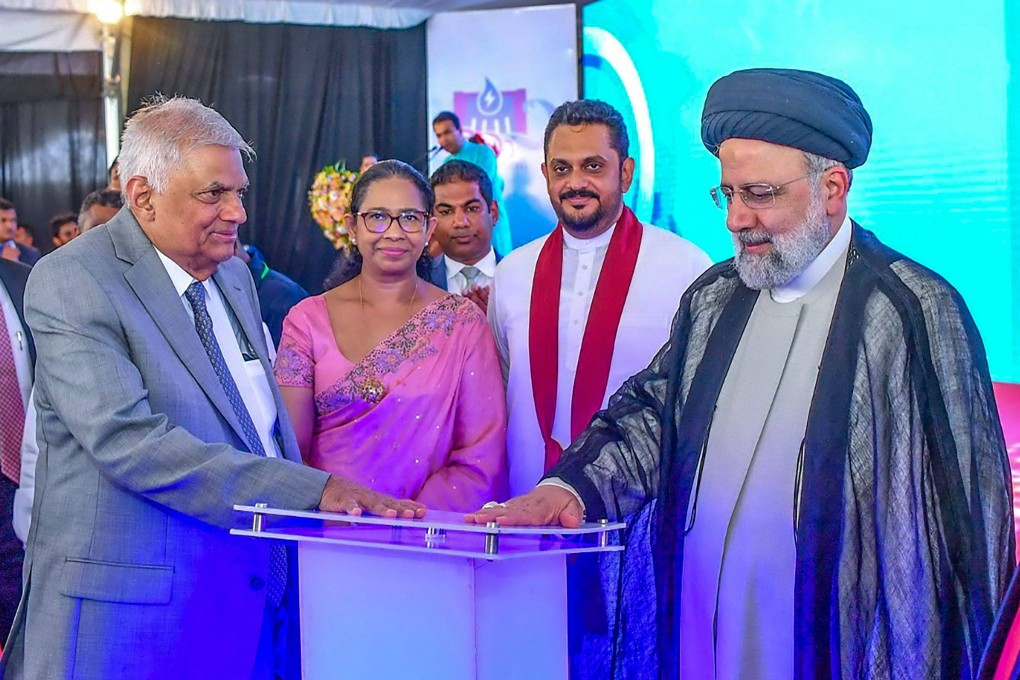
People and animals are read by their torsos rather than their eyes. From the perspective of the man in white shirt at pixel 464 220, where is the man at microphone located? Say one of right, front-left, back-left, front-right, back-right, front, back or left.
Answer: back

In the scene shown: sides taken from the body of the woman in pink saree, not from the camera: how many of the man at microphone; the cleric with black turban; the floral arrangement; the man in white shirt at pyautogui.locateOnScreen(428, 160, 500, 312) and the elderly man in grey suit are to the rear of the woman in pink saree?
3

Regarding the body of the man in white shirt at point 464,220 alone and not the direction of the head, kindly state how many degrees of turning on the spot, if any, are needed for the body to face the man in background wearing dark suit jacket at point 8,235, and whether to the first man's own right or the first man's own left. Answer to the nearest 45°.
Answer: approximately 135° to the first man's own right

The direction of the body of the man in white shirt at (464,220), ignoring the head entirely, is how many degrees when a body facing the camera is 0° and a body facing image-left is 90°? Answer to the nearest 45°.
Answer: approximately 0°

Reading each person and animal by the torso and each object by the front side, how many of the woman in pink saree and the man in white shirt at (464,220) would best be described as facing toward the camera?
2

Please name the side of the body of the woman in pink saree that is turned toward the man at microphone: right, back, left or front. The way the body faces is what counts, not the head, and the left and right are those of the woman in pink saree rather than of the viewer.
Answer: back
